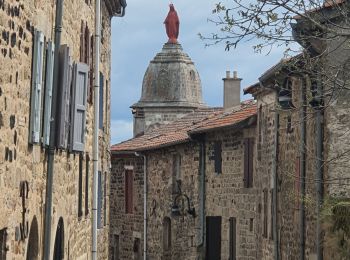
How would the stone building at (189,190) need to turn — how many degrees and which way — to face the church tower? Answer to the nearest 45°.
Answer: approximately 135° to its right

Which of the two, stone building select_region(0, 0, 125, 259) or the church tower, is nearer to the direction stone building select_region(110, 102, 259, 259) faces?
the stone building

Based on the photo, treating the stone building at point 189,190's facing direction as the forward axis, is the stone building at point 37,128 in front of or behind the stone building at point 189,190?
in front

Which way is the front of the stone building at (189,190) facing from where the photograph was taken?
facing the viewer and to the left of the viewer
